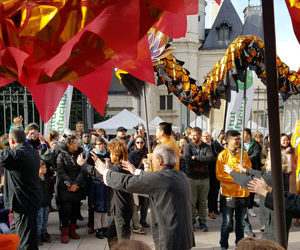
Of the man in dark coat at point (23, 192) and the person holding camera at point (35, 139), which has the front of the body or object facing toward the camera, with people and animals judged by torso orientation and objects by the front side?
the person holding camera

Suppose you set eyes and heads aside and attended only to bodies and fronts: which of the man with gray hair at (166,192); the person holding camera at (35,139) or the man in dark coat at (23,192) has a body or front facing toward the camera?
the person holding camera

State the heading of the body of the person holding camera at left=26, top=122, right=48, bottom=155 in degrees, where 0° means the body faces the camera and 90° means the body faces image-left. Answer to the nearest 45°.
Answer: approximately 0°

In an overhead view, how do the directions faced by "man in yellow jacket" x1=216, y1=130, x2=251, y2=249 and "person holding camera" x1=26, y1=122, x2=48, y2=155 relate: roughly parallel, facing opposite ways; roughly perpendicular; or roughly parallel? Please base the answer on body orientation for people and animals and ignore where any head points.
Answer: roughly parallel

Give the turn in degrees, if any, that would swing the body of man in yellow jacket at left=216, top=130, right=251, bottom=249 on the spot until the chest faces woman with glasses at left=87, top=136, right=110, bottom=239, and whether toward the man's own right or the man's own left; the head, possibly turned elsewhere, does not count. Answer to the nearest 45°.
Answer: approximately 135° to the man's own right

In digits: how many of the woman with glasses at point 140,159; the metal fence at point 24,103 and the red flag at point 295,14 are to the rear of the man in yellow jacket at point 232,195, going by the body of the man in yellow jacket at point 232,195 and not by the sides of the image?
2

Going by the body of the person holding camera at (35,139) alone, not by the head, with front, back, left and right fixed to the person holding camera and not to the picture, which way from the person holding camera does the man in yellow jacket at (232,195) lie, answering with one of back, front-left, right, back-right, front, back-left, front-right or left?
front-left

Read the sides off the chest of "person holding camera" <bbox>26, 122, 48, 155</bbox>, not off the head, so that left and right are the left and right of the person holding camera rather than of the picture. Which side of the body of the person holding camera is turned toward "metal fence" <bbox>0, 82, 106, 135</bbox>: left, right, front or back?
back

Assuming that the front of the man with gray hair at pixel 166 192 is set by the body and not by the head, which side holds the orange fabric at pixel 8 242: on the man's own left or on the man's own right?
on the man's own left

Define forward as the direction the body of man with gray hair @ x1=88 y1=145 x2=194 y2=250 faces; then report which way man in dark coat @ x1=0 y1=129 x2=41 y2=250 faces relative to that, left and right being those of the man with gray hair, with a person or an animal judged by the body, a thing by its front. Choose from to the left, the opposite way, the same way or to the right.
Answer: the same way
